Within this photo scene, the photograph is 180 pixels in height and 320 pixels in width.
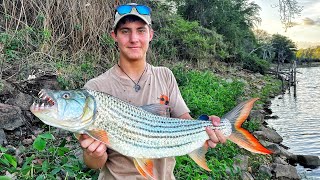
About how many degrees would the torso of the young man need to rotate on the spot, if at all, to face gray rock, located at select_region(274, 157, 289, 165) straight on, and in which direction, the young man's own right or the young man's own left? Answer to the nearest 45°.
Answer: approximately 135° to the young man's own left

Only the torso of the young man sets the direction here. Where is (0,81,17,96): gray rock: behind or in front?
behind

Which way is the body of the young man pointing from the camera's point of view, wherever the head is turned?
toward the camera

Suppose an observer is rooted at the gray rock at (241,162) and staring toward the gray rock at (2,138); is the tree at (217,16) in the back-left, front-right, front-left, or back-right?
back-right

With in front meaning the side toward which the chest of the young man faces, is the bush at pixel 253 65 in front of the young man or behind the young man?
behind

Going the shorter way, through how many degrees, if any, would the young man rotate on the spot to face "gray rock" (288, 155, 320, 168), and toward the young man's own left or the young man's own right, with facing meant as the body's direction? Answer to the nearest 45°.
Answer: approximately 135° to the young man's own left

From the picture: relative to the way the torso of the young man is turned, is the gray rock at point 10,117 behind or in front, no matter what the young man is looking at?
behind
